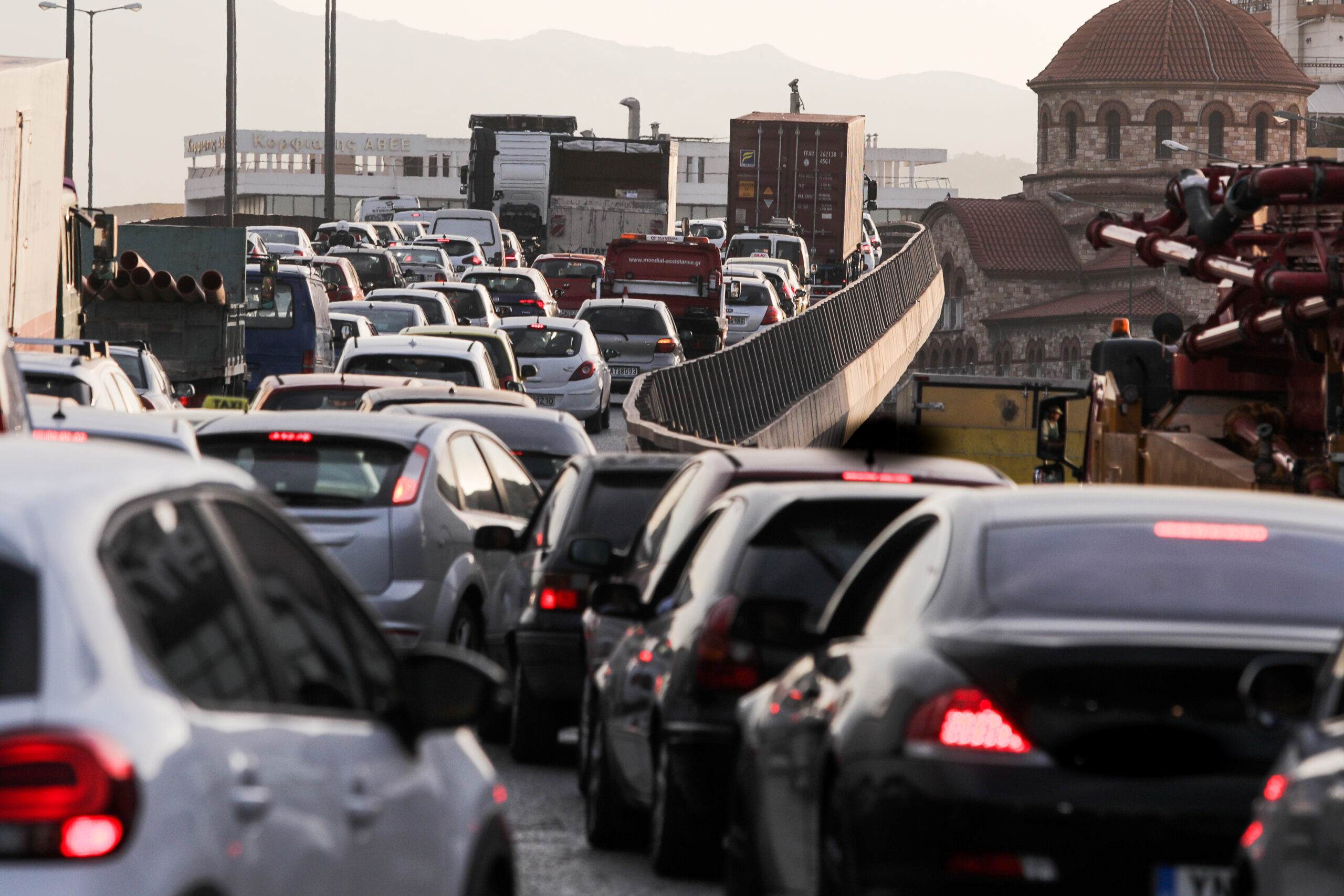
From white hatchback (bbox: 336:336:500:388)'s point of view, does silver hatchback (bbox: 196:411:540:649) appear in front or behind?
behind

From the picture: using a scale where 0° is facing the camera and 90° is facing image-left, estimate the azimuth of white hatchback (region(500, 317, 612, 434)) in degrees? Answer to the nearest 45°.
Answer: approximately 180°

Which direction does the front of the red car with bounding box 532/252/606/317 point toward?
away from the camera

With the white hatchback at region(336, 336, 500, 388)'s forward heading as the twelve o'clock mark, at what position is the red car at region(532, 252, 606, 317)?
The red car is roughly at 12 o'clock from the white hatchback.

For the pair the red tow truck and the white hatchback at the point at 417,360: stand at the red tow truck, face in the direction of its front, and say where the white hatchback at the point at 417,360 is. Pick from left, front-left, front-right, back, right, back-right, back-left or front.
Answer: back

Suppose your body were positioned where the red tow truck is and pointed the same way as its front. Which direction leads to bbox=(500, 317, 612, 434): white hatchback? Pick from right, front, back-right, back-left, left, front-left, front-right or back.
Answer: back

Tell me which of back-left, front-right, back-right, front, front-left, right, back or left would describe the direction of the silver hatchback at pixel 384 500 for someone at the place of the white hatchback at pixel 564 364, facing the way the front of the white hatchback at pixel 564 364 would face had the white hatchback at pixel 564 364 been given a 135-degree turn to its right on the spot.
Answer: front-right

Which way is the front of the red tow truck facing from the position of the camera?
facing away from the viewer

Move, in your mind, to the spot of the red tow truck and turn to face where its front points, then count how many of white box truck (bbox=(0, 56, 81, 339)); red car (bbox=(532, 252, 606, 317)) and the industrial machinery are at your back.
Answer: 2

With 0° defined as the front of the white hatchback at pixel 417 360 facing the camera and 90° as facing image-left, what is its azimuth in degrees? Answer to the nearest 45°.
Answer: approximately 180°
